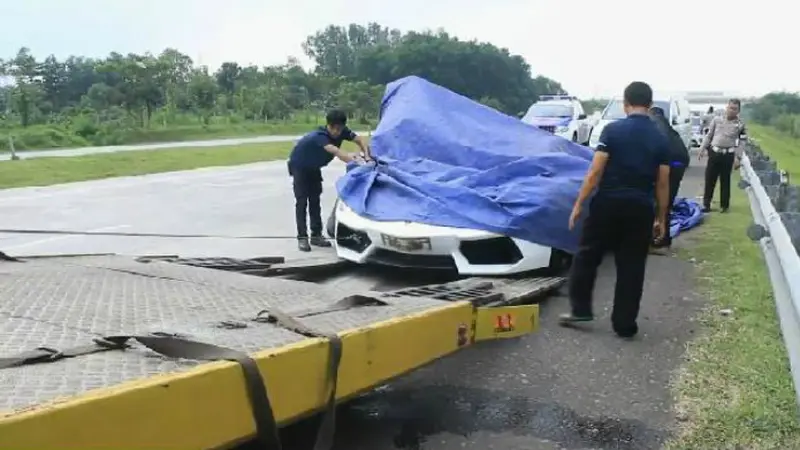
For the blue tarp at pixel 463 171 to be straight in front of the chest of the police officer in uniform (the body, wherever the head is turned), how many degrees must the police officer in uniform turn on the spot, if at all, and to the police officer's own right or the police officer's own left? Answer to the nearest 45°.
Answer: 0° — they already face it

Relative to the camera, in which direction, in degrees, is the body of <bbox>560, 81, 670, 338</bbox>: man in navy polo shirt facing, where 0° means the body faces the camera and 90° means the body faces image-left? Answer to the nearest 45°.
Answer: approximately 180°

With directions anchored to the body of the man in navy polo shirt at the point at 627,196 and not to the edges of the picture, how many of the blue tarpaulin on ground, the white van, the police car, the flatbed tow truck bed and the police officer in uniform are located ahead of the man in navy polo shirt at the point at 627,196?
4

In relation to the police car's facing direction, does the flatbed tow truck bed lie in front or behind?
in front

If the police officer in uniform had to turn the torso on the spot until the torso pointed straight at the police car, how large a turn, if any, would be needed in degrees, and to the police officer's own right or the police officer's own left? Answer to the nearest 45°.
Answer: approximately 180°

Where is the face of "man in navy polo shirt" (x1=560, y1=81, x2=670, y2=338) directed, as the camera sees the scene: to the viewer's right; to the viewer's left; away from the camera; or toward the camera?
away from the camera

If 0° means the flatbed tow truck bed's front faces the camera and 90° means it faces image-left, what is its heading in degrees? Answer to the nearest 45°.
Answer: approximately 45°

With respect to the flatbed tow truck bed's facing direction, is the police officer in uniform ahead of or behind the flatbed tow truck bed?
behind

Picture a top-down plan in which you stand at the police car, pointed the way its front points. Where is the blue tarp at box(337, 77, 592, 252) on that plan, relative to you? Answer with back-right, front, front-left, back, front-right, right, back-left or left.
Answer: front-left
